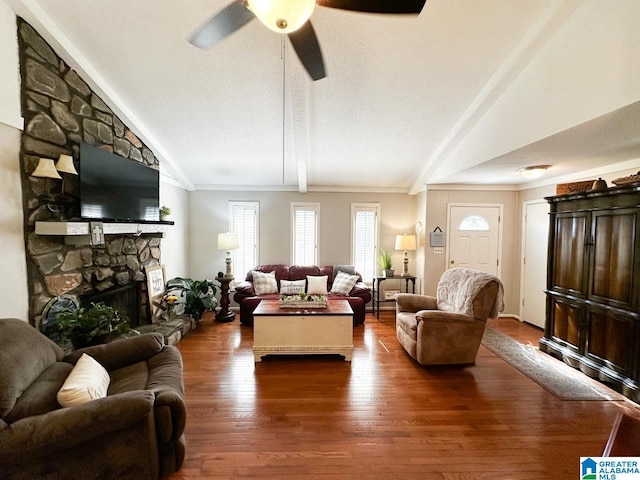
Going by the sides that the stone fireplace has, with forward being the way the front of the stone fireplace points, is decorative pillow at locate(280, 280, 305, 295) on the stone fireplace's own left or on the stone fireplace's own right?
on the stone fireplace's own left

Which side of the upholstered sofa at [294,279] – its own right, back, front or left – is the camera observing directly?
front

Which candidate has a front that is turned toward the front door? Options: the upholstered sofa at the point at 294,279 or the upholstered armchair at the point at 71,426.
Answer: the upholstered armchair at the point at 71,426

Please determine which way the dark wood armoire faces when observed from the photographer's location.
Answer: facing the viewer and to the left of the viewer

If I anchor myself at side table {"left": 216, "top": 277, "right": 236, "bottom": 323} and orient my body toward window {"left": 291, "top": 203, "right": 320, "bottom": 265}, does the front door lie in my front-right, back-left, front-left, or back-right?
front-right

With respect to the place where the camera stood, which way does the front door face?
facing the viewer

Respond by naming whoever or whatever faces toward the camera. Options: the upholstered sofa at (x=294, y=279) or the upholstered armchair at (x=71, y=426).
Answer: the upholstered sofa at (x=294, y=279)

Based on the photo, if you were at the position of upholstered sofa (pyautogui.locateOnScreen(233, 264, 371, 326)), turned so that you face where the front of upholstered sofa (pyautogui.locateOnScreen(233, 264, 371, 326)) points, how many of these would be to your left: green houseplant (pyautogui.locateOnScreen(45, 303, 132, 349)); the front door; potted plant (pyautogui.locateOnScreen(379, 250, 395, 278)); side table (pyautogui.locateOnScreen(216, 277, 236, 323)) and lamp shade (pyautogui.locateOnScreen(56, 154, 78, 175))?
2

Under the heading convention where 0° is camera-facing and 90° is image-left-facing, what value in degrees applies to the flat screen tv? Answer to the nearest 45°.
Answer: approximately 315°

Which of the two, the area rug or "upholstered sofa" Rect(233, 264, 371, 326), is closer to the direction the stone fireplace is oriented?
the area rug

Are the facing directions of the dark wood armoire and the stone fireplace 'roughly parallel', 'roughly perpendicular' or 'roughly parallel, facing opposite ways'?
roughly parallel, facing opposite ways

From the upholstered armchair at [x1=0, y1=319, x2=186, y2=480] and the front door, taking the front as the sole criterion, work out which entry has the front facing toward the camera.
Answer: the front door

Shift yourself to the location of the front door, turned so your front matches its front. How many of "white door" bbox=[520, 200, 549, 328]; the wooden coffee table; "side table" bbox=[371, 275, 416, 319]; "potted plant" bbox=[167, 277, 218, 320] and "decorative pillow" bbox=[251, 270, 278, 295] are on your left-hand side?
1

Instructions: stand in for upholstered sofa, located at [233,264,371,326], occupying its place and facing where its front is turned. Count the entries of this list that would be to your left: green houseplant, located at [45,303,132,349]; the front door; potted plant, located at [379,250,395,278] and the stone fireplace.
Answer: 2

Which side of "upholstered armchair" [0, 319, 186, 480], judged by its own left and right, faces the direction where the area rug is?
front

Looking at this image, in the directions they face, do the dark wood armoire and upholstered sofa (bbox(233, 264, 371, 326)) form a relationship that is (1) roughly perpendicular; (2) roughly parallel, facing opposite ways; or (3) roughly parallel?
roughly perpendicular

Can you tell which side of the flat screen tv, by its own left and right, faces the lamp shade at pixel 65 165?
right

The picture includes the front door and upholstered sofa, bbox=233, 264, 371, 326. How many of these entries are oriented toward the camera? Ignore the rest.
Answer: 2
